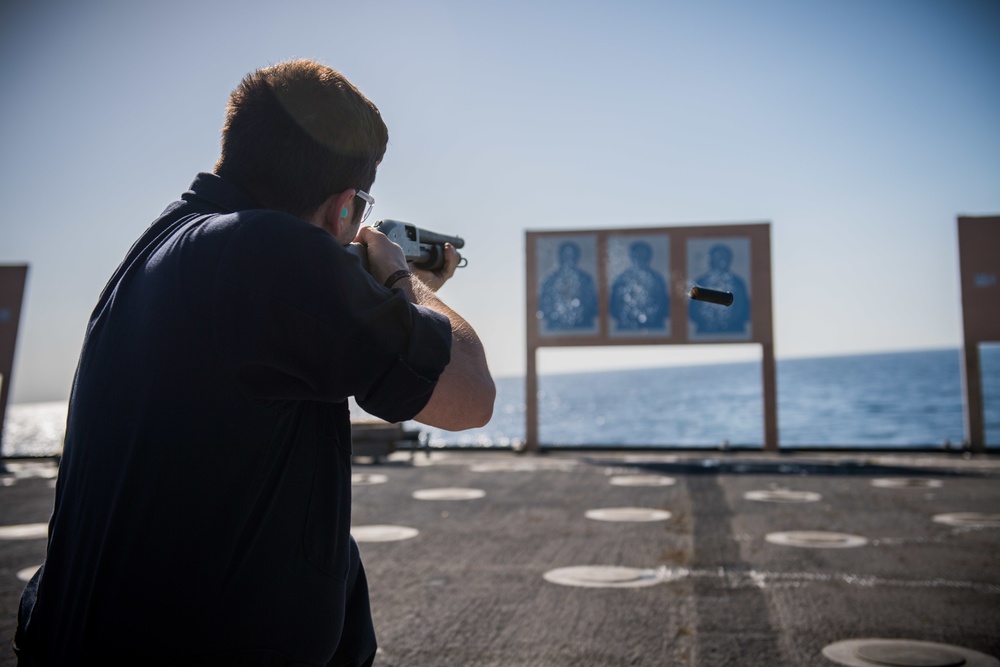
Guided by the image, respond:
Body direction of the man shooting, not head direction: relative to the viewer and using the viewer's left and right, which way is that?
facing away from the viewer and to the right of the viewer

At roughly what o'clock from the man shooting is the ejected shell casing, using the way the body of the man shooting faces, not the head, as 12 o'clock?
The ejected shell casing is roughly at 1 o'clock from the man shooting.

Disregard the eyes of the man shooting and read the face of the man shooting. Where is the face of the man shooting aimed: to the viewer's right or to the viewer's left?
to the viewer's right
